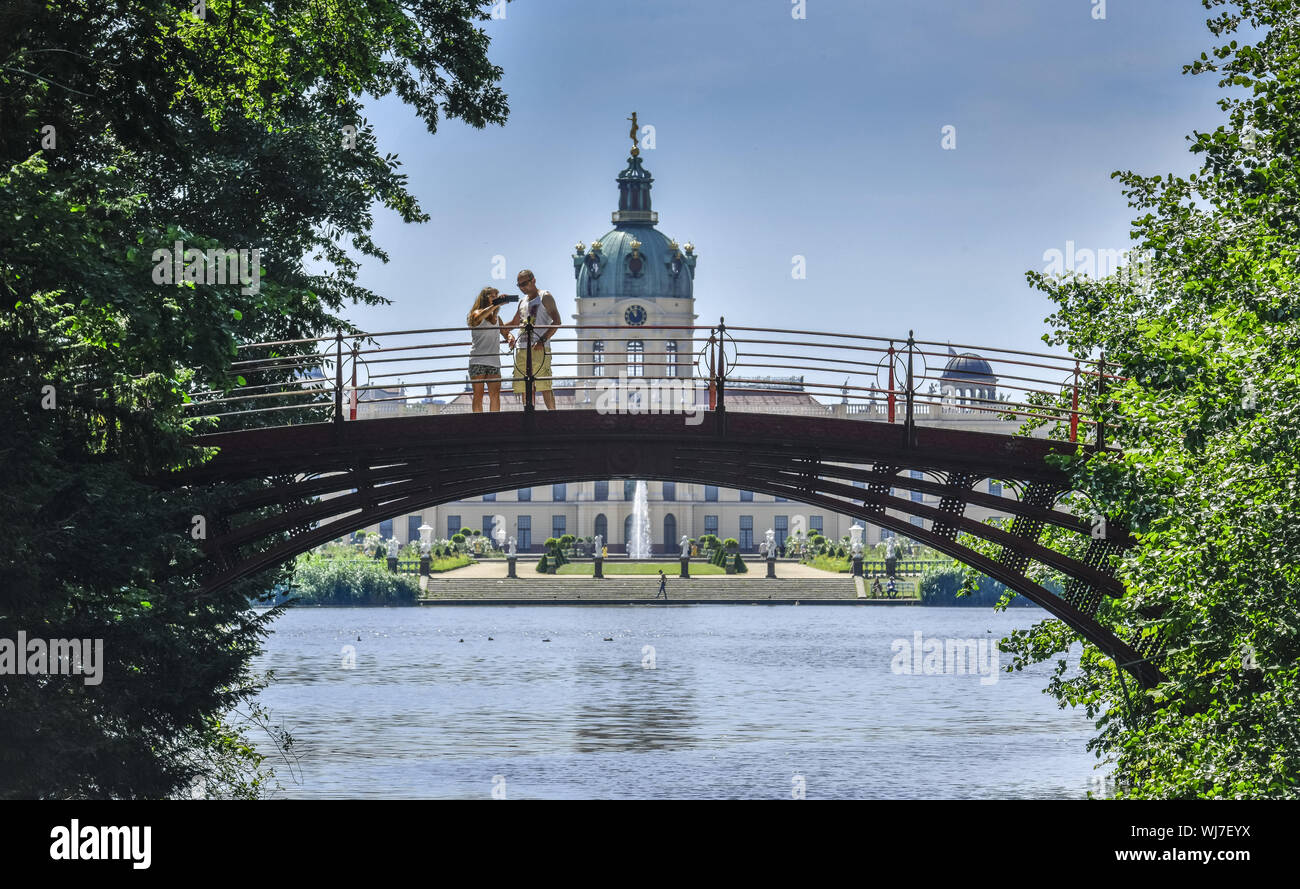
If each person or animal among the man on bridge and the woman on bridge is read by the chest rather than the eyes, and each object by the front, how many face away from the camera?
0

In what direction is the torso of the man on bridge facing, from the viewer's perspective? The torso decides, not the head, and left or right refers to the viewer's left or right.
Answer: facing the viewer and to the left of the viewer

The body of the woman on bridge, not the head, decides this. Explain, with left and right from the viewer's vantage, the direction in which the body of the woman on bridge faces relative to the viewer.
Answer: facing the viewer and to the right of the viewer

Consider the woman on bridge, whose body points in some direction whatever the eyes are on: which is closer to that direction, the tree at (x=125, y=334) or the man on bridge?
the man on bridge

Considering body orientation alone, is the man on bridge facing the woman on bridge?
no

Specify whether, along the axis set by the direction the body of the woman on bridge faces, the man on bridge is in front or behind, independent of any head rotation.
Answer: in front

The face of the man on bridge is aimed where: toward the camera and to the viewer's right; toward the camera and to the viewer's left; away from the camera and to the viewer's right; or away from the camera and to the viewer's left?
toward the camera and to the viewer's left

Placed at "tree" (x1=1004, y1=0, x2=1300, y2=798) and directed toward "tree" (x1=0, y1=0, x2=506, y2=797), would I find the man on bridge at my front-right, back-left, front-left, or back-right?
front-right

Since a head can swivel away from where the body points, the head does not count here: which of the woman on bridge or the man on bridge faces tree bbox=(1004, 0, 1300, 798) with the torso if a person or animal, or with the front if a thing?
the woman on bridge

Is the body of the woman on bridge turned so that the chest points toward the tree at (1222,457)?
yes

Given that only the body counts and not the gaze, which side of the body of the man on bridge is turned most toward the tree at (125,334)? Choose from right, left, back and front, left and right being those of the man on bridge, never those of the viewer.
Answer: front

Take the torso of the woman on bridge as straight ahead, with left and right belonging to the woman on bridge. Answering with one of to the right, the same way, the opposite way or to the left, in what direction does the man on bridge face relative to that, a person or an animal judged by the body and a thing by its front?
to the right

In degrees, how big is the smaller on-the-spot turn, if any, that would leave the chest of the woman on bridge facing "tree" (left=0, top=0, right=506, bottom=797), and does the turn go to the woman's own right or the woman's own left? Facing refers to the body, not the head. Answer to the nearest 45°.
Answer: approximately 90° to the woman's own right

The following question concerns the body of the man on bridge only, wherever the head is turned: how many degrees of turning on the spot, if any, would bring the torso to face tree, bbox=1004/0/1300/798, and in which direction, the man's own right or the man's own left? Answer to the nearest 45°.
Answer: approximately 90° to the man's own left
